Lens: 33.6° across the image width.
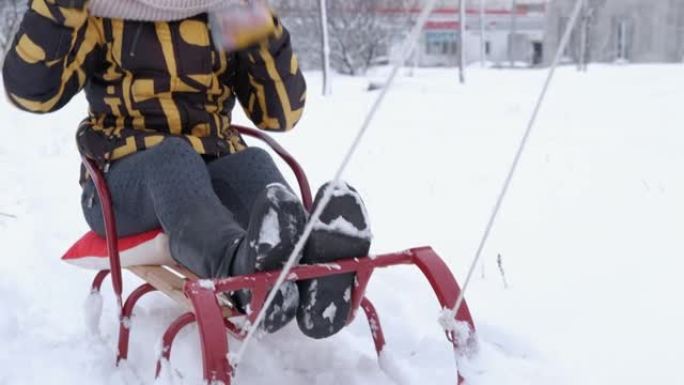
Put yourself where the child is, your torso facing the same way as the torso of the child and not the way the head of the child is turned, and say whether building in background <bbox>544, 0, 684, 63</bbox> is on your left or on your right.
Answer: on your left

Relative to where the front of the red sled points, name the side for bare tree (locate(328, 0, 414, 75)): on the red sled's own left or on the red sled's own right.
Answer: on the red sled's own left

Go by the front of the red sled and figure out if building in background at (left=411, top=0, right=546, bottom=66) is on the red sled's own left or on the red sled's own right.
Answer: on the red sled's own left

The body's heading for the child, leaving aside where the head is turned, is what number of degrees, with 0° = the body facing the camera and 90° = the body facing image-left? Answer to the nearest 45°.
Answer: approximately 315°

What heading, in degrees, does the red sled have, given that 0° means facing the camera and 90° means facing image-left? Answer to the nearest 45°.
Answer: approximately 315°

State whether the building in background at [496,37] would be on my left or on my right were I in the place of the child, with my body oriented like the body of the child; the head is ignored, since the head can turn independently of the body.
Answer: on my left
